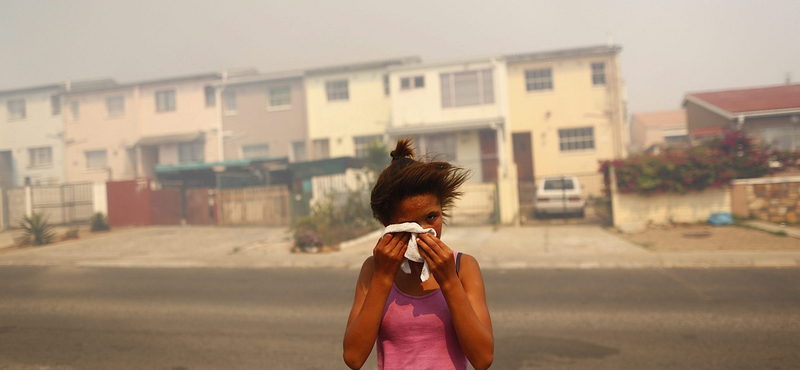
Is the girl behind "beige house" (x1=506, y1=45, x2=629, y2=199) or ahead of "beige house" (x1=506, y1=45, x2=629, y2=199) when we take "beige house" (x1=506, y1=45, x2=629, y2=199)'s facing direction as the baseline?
ahead

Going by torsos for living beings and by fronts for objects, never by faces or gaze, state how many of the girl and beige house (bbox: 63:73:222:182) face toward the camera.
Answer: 2

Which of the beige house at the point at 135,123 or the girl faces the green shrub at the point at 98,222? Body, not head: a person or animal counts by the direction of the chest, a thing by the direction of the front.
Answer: the beige house

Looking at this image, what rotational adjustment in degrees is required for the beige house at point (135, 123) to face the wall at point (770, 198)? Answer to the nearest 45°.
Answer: approximately 45° to its left

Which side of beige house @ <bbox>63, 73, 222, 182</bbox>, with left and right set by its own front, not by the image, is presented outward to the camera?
front

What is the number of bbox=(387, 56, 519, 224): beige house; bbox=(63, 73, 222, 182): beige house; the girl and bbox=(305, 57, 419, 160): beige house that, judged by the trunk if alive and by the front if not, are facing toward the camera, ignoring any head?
4

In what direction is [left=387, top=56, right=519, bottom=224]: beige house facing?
toward the camera

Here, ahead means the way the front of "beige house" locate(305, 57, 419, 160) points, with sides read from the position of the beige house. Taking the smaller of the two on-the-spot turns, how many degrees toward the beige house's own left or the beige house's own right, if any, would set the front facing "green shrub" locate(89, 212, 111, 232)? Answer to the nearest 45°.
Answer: approximately 45° to the beige house's own right

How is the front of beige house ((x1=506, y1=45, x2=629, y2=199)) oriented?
toward the camera

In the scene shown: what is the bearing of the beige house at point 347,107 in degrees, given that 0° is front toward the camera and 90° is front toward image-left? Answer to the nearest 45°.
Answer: approximately 0°

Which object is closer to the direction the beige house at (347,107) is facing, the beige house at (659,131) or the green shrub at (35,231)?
the green shrub

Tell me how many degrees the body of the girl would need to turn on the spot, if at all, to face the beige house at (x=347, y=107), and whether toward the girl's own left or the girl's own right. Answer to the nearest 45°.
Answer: approximately 180°
